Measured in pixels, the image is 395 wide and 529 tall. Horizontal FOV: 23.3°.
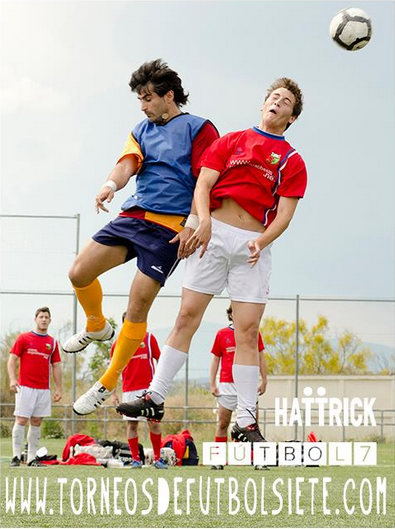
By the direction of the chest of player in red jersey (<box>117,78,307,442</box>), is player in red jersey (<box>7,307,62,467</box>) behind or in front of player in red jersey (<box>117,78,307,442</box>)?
behind

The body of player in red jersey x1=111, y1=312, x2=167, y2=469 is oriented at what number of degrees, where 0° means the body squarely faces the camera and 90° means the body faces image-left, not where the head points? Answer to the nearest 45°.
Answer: approximately 0°

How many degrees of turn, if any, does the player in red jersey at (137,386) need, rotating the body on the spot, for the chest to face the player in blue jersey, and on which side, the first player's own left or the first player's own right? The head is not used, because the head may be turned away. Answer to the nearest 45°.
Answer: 0° — they already face them

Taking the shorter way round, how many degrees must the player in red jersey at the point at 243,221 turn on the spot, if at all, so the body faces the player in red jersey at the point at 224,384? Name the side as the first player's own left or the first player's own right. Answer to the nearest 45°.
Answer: approximately 180°

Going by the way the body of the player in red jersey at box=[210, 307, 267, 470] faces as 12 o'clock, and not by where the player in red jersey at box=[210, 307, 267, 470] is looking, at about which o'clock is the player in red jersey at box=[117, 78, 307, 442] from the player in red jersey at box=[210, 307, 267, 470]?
the player in red jersey at box=[117, 78, 307, 442] is roughly at 12 o'clock from the player in red jersey at box=[210, 307, 267, 470].

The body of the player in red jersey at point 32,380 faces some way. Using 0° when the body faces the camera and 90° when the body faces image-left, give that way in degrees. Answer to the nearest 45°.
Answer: approximately 0°

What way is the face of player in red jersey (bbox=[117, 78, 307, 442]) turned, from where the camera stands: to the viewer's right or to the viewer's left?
to the viewer's left

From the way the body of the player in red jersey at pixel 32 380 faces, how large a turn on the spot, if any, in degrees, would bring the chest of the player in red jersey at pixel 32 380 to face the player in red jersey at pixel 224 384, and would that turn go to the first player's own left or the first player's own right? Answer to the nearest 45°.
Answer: approximately 45° to the first player's own left

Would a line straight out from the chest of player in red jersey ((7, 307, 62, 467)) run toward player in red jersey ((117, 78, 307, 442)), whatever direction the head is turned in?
yes

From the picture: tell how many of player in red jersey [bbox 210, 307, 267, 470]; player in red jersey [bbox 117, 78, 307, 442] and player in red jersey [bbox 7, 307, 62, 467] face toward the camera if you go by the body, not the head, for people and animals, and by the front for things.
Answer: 3
